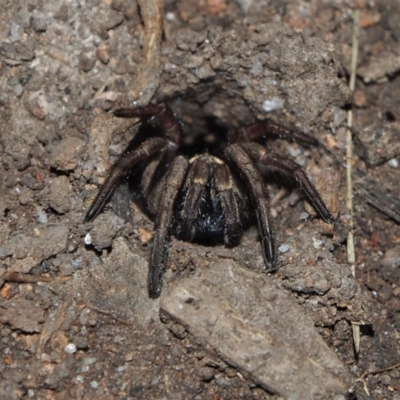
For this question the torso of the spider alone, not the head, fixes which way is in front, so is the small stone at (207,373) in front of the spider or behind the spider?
in front

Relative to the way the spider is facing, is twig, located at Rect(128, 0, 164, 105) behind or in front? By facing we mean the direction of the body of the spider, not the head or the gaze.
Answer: behind

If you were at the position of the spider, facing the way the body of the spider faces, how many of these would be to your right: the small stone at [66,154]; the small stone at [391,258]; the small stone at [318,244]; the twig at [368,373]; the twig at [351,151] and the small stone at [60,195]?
2

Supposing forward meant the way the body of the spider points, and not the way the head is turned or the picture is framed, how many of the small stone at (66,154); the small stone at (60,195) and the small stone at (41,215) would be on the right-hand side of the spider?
3

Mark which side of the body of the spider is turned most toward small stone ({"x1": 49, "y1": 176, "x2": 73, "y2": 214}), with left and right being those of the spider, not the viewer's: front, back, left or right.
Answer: right

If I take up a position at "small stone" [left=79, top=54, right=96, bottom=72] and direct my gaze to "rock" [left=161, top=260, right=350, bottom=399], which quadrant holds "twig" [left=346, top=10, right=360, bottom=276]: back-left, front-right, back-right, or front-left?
front-left

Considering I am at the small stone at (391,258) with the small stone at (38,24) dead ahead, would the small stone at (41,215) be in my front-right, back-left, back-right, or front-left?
front-left

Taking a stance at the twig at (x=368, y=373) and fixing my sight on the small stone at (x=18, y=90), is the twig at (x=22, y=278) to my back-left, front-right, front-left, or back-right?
front-left

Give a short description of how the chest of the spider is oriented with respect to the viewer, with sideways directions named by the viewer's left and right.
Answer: facing the viewer

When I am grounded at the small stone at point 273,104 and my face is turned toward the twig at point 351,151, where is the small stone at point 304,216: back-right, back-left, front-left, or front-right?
front-right

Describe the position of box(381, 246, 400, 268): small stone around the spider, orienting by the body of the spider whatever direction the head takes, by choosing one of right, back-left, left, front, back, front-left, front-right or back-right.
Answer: left

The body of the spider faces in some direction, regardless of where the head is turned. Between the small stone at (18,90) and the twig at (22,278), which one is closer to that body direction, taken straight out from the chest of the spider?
the twig

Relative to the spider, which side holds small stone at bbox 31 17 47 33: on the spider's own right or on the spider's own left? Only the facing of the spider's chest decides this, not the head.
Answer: on the spider's own right

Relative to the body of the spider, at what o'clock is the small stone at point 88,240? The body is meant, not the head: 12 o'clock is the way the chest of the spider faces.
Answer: The small stone is roughly at 2 o'clock from the spider.

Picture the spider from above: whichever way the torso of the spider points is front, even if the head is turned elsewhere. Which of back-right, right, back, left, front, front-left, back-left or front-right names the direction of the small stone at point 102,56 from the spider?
back-right

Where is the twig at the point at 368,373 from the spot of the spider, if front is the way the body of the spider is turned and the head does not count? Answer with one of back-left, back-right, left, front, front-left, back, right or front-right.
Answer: front-left

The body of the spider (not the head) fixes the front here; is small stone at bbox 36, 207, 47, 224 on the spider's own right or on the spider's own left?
on the spider's own right
